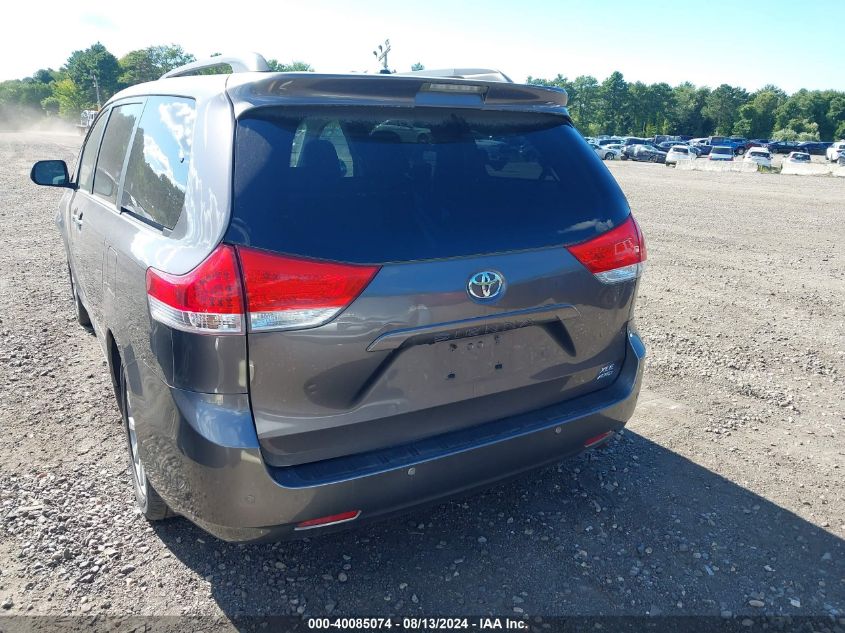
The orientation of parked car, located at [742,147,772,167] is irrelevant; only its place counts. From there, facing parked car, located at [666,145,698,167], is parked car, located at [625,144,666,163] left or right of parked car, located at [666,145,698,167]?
right

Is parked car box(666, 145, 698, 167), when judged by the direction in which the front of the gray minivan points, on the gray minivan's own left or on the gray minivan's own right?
on the gray minivan's own right

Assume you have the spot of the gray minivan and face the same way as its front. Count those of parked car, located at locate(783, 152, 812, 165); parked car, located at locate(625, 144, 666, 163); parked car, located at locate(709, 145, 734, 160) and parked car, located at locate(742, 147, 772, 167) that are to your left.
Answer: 0

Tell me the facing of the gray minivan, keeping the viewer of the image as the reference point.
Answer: facing away from the viewer and to the left of the viewer

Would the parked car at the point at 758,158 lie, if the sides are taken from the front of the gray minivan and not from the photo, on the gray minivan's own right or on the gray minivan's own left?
on the gray minivan's own right

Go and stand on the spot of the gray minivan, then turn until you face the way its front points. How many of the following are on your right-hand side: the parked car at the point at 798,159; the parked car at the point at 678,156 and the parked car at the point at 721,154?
3

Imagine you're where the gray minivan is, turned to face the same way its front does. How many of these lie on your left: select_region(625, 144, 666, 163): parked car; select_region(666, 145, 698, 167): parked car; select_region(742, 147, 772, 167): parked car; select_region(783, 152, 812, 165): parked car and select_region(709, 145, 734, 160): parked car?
0

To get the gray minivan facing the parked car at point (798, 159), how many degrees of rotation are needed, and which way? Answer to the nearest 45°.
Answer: approximately 90° to its right

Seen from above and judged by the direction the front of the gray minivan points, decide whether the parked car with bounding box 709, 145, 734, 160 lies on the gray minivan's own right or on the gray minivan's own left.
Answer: on the gray minivan's own right
